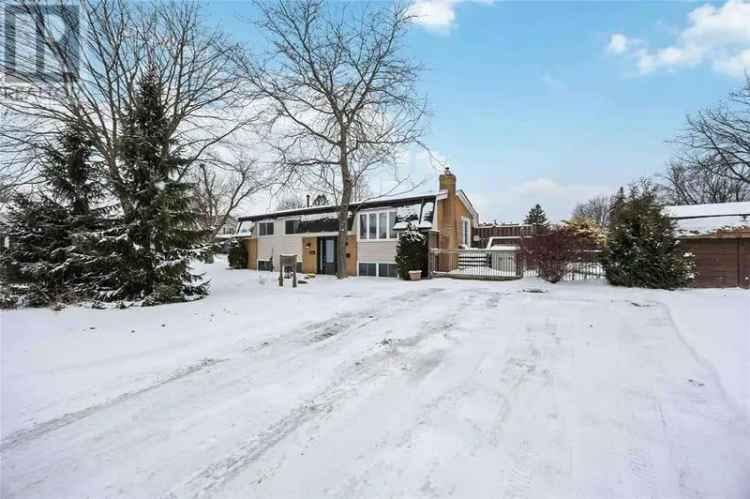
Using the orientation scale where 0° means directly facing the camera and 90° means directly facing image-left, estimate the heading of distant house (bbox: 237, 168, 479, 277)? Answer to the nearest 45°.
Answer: approximately 45°

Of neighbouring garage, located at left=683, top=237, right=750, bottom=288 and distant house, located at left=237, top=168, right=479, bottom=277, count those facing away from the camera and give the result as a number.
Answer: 0

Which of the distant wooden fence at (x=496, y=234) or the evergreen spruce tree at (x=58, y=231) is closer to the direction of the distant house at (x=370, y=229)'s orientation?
the evergreen spruce tree

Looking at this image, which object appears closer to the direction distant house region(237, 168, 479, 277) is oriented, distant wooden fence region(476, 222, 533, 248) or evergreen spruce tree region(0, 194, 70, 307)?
the evergreen spruce tree

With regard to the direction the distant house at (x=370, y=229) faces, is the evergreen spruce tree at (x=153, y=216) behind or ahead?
ahead

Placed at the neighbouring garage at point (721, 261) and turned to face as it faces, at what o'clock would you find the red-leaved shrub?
The red-leaved shrub is roughly at 2 o'clock from the neighbouring garage.

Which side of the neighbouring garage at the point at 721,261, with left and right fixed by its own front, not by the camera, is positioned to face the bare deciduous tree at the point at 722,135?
back

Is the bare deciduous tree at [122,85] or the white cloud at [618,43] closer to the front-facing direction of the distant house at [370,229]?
the bare deciduous tree

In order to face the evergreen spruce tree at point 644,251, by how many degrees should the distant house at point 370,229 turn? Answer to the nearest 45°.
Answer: approximately 90° to its left

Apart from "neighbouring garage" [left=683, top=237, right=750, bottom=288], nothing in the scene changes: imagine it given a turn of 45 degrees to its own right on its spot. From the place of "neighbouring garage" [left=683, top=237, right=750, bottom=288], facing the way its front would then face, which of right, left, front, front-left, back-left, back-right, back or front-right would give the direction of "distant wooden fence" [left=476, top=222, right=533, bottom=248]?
right

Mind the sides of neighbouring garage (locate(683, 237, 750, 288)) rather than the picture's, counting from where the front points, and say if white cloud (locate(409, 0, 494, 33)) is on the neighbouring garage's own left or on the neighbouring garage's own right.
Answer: on the neighbouring garage's own right
